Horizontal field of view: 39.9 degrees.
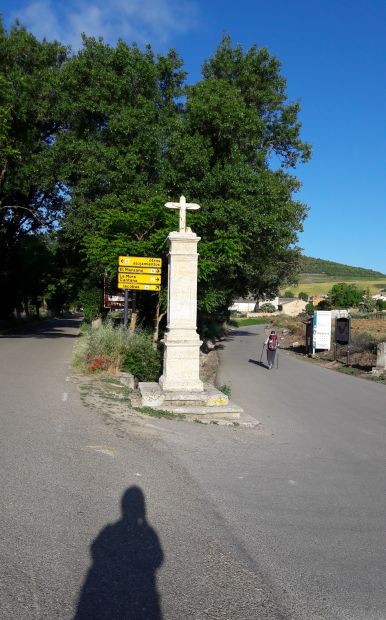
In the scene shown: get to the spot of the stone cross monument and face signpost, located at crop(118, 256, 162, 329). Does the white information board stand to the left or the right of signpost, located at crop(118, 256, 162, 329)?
right

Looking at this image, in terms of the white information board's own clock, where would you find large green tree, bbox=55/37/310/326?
The large green tree is roughly at 2 o'clock from the white information board.

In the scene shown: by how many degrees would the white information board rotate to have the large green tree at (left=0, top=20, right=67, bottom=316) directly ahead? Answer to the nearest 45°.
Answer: approximately 90° to its right

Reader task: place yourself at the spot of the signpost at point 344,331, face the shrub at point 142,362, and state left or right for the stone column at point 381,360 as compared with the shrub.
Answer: left

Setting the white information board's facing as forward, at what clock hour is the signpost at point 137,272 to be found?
The signpost is roughly at 1 o'clock from the white information board.

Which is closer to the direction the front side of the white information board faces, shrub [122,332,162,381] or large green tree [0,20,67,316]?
the shrub

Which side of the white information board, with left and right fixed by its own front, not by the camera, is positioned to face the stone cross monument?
front

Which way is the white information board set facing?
toward the camera

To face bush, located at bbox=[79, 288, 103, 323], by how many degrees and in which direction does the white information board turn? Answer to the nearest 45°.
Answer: approximately 90° to its right

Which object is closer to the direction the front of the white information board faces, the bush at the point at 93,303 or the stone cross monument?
the stone cross monument
